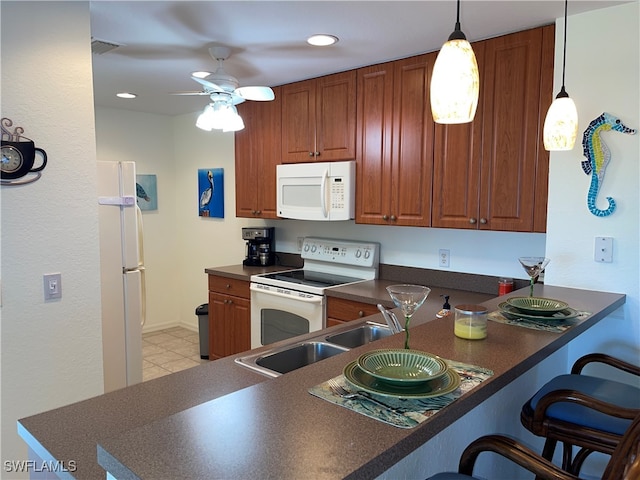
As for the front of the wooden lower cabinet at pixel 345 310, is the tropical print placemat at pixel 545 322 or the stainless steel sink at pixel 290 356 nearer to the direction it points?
the stainless steel sink

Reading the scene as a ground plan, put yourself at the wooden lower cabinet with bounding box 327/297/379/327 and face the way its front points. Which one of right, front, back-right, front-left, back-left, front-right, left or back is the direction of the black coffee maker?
right

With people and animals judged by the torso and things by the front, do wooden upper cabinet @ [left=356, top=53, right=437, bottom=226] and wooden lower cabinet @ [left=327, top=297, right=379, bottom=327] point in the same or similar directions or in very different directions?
same or similar directions

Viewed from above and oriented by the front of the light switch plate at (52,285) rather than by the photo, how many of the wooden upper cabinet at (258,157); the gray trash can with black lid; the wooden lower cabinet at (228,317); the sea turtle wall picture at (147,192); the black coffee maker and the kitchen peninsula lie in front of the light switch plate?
1

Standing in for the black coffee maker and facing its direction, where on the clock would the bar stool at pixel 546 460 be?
The bar stool is roughly at 10 o'clock from the black coffee maker.

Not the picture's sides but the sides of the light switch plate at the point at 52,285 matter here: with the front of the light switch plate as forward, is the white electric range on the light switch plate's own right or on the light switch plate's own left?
on the light switch plate's own left

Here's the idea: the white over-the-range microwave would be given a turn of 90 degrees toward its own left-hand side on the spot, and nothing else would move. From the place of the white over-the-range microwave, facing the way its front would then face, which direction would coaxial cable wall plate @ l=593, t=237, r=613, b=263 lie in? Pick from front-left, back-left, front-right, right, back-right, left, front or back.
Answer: front

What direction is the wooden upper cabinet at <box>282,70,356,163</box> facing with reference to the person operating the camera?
facing the viewer and to the left of the viewer

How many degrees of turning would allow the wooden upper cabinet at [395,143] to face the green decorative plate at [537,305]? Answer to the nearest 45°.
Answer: approximately 90° to its left

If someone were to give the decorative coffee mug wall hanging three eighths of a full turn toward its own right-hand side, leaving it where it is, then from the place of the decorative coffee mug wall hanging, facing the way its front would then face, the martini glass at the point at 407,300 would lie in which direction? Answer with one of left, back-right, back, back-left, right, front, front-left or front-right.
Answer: back
